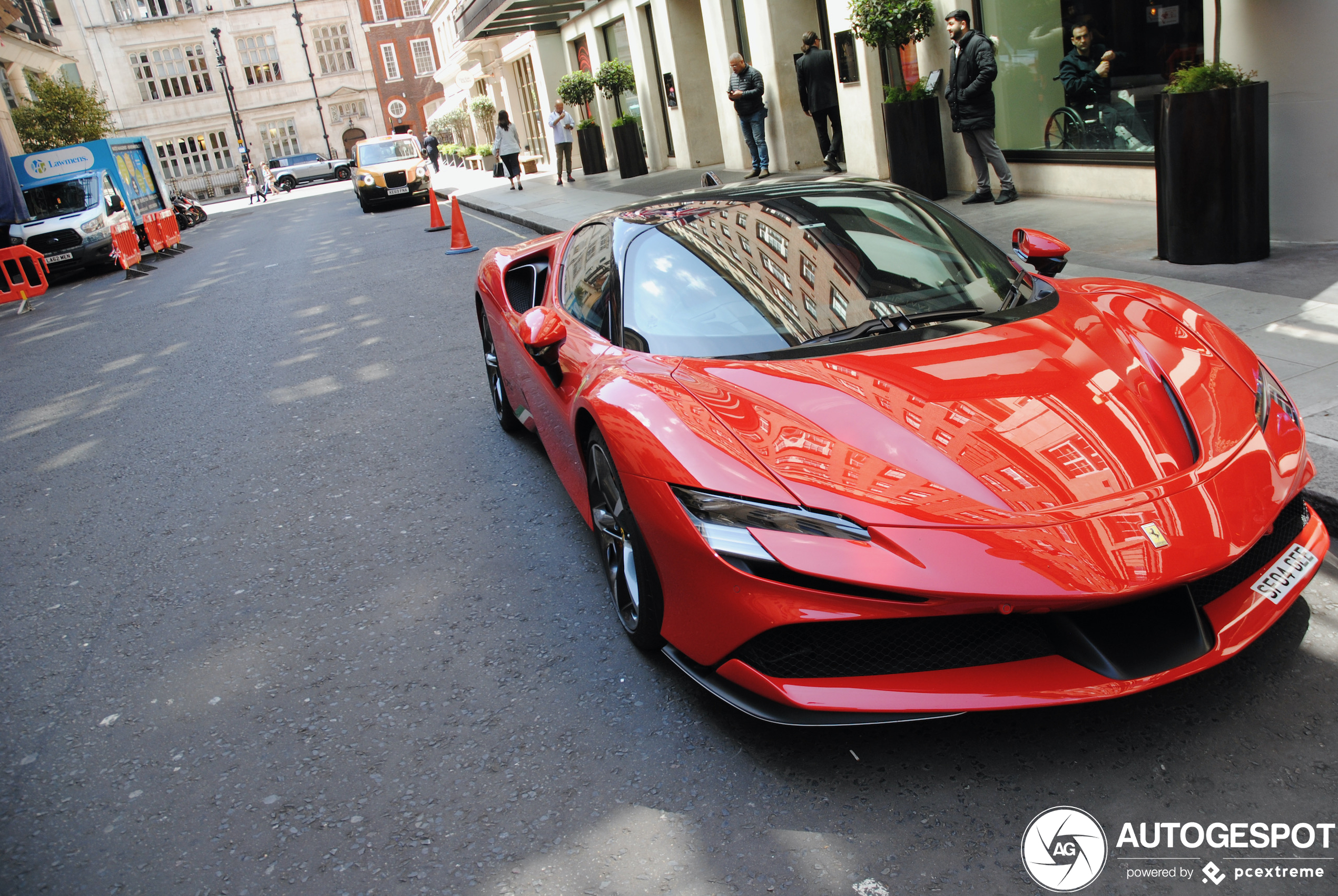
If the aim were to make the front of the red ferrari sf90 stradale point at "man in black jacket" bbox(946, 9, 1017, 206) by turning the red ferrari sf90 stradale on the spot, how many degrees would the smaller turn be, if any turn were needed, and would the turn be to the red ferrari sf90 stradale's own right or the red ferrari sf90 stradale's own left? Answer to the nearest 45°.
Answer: approximately 135° to the red ferrari sf90 stradale's own left

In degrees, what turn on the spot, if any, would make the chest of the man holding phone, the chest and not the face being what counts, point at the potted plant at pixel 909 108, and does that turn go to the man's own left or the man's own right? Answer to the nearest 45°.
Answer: approximately 45° to the man's own left

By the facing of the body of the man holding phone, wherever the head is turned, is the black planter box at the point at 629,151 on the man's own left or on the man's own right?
on the man's own right

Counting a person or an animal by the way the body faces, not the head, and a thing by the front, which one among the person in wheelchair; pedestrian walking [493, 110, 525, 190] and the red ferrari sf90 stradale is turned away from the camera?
the pedestrian walking

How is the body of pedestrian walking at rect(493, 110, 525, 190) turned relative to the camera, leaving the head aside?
away from the camera

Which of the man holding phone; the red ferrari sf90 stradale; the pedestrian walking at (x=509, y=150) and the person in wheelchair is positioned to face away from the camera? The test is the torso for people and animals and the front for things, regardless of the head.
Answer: the pedestrian walking
